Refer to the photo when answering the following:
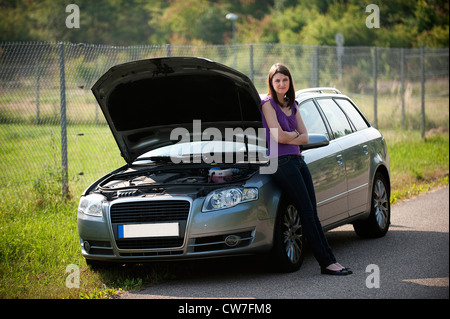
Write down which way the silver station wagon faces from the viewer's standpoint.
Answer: facing the viewer and to the left of the viewer

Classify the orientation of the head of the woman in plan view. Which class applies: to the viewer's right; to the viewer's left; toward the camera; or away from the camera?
toward the camera

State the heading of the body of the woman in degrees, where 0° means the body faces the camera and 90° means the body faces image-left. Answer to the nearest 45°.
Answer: approximately 315°
